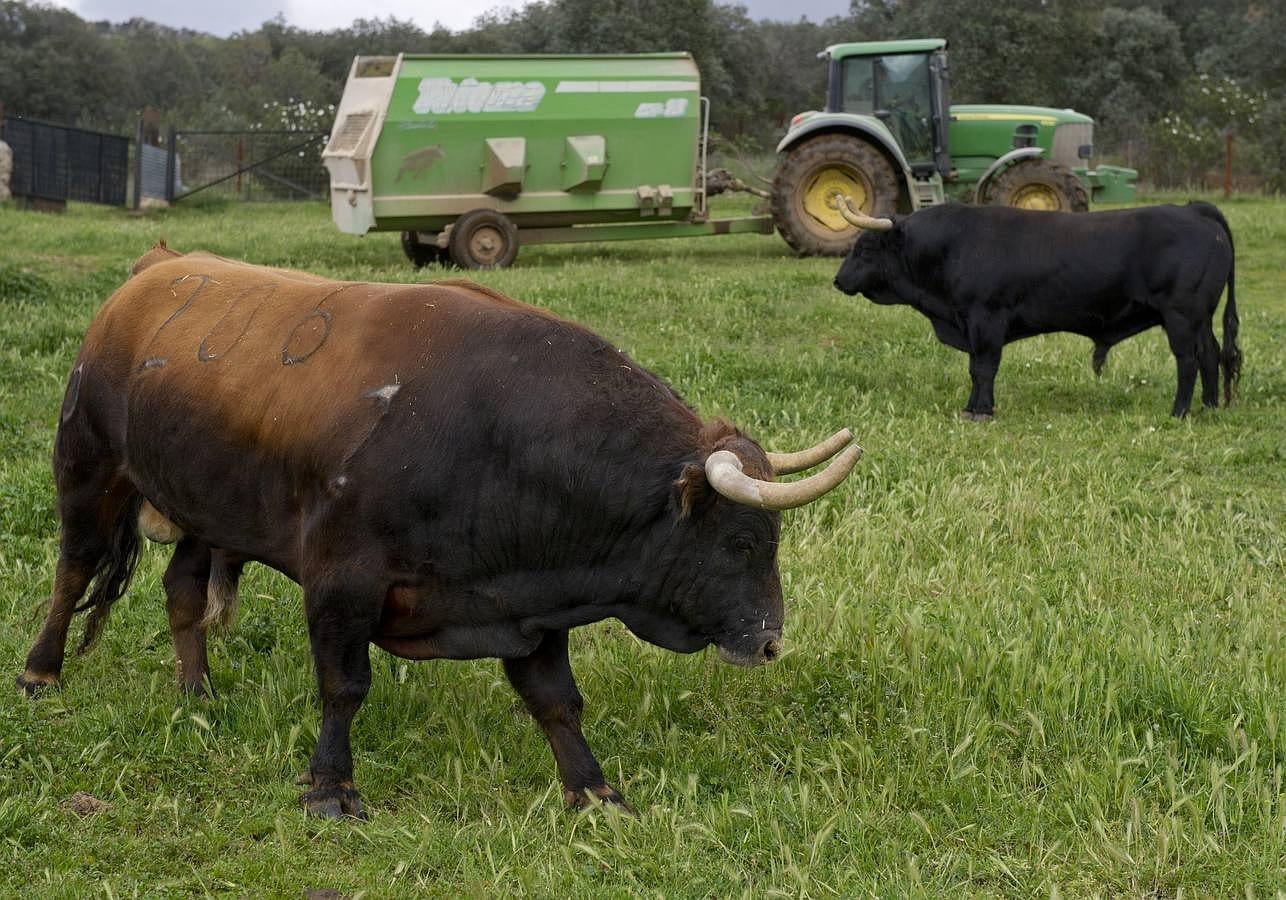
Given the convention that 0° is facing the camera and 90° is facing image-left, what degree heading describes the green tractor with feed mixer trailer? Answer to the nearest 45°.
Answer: approximately 270°

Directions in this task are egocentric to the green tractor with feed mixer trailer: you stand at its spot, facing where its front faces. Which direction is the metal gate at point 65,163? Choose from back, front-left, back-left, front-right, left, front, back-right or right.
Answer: back-left

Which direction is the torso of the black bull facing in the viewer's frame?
to the viewer's left

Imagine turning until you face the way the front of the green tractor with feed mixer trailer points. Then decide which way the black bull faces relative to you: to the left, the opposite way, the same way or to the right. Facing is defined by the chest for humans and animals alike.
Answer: the opposite way

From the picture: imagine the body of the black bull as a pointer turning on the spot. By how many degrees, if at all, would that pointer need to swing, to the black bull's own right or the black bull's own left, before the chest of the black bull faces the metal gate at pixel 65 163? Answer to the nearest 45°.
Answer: approximately 45° to the black bull's own right

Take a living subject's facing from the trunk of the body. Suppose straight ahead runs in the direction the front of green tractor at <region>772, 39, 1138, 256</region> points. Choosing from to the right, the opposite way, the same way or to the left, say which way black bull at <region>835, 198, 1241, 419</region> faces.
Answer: the opposite way

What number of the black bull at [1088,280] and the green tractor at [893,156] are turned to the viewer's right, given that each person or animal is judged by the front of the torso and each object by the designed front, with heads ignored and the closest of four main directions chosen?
1

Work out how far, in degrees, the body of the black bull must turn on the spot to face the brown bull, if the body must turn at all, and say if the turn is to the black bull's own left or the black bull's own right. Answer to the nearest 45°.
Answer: approximately 90° to the black bull's own left
